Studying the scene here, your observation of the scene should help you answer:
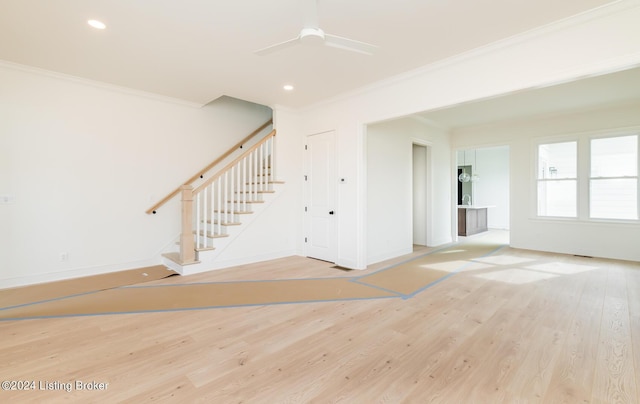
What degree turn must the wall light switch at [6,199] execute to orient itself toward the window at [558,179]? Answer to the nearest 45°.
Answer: approximately 45° to its left

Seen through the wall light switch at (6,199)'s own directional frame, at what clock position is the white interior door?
The white interior door is roughly at 10 o'clock from the wall light switch.

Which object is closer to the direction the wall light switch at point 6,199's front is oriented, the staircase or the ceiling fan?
the ceiling fan

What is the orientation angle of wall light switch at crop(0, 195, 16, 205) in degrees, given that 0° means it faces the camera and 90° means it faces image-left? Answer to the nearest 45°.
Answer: approximately 0°

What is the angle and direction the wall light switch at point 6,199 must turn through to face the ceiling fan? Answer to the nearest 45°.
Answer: approximately 45° to its left

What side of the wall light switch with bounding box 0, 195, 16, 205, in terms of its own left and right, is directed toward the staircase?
left

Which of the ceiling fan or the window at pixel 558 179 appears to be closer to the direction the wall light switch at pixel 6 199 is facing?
the ceiling fan
